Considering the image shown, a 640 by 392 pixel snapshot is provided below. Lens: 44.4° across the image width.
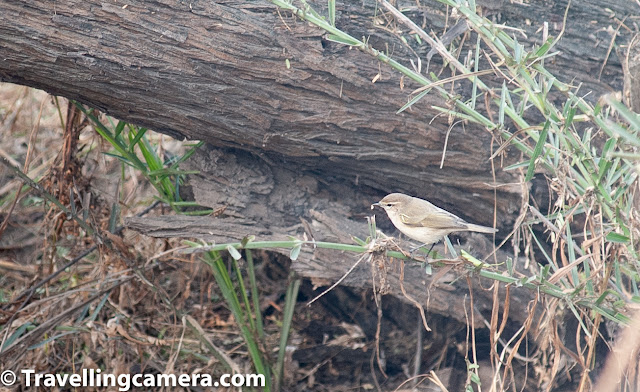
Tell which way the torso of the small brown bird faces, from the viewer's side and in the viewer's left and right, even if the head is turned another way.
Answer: facing to the left of the viewer
